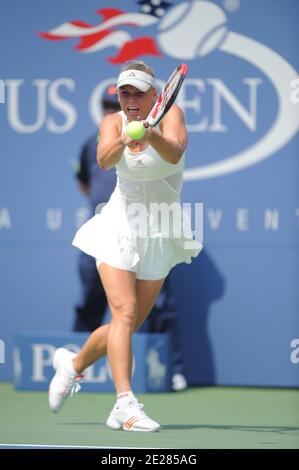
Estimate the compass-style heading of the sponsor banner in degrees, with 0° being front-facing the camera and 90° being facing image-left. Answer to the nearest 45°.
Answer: approximately 0°

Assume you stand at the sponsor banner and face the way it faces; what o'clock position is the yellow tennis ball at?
The yellow tennis ball is roughly at 12 o'clock from the sponsor banner.

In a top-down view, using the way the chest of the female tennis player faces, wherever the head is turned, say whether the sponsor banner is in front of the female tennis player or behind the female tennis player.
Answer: behind

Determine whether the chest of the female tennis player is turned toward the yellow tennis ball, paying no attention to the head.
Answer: yes

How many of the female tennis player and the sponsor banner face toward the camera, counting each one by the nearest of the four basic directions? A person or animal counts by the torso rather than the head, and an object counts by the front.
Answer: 2

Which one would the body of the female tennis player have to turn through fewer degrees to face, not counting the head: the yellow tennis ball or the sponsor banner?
the yellow tennis ball

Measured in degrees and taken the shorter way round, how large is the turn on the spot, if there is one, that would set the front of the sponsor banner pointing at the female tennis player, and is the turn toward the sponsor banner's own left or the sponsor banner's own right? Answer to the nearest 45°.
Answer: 0° — it already faces them
